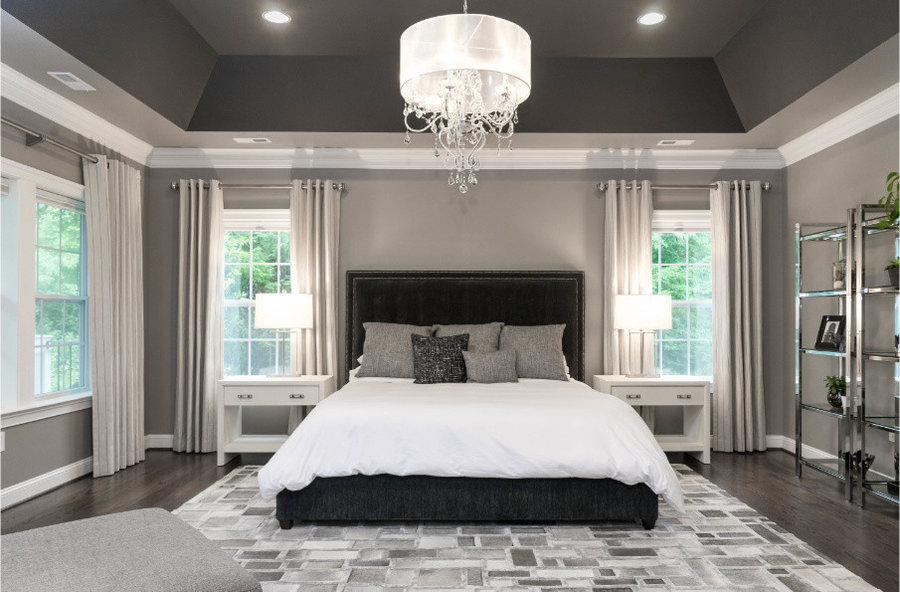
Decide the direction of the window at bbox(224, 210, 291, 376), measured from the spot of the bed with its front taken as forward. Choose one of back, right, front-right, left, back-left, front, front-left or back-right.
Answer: back-right

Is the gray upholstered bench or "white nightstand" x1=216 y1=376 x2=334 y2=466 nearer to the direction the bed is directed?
the gray upholstered bench

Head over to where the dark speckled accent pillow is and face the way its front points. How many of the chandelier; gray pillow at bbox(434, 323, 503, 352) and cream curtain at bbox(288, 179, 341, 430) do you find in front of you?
1

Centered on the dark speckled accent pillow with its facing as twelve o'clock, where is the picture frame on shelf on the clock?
The picture frame on shelf is roughly at 9 o'clock from the dark speckled accent pillow.

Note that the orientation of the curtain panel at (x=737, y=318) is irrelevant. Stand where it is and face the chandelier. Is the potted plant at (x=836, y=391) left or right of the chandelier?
left

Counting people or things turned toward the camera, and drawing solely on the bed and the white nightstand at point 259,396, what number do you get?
2

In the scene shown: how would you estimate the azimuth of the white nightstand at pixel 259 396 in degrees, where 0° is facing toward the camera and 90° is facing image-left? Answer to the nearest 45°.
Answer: approximately 0°

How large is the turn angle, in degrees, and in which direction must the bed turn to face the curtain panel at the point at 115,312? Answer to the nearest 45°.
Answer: approximately 135° to its right

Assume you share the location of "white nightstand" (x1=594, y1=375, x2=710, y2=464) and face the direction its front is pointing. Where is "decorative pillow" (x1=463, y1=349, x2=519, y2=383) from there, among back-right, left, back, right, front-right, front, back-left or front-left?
front-right
